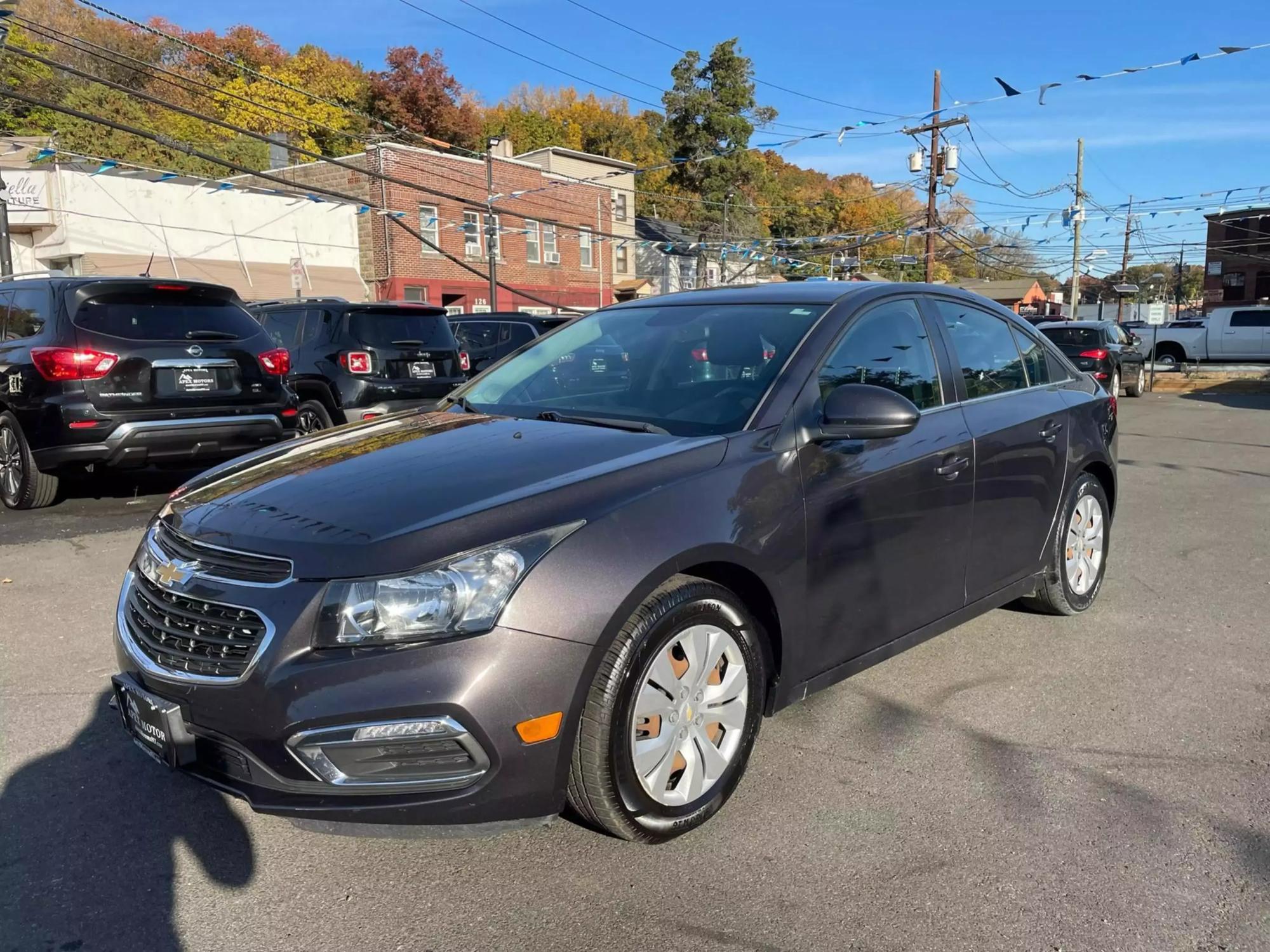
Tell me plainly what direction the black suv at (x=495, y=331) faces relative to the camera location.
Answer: facing away from the viewer and to the left of the viewer

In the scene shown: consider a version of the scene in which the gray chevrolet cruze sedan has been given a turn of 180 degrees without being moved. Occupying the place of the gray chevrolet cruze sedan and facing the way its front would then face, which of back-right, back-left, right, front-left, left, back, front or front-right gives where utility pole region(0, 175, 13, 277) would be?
left

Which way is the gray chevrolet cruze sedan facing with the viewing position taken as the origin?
facing the viewer and to the left of the viewer

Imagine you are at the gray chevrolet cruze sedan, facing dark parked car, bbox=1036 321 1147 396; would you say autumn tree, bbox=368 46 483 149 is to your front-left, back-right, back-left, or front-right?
front-left

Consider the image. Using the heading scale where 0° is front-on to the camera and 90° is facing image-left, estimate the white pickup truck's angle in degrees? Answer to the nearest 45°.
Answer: approximately 270°

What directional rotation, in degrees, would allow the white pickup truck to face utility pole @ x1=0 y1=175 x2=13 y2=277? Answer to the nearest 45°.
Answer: approximately 135° to its right

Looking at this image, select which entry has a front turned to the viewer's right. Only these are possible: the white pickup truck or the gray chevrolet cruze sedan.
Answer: the white pickup truck

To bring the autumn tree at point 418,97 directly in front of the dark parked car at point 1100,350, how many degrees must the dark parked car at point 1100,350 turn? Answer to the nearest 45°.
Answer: approximately 90° to its left

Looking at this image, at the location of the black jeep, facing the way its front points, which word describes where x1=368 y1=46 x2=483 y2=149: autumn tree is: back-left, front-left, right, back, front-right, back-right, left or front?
front-right

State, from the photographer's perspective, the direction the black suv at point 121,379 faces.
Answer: facing away from the viewer and to the left of the viewer

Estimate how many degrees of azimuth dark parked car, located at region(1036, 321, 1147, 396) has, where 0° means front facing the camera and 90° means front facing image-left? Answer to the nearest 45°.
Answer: approximately 225°

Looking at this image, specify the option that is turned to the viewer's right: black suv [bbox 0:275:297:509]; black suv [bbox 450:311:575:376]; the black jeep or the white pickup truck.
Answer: the white pickup truck
